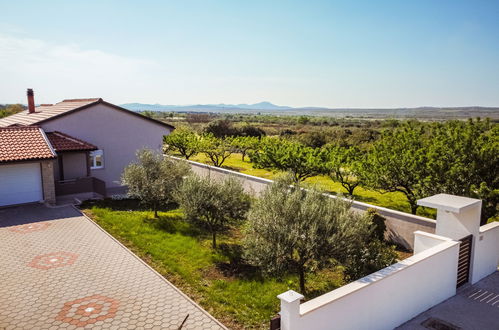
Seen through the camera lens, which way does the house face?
facing the viewer

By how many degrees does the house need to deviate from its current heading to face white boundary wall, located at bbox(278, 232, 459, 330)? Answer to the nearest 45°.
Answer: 0° — it already faces it

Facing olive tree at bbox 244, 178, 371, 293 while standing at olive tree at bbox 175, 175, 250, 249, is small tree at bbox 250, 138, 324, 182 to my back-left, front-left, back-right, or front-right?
back-left

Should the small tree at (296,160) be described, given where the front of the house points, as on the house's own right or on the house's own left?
on the house's own left

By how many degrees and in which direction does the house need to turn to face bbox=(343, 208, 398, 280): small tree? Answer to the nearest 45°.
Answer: approximately 45° to its left

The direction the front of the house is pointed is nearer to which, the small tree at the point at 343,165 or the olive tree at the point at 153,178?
the olive tree

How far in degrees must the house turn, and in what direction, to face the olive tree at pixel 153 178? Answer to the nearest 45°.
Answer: approximately 45° to its left

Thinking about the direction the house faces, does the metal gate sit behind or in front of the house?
in front

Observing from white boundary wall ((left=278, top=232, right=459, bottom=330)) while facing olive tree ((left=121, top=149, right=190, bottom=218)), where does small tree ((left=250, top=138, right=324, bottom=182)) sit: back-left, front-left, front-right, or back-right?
front-right

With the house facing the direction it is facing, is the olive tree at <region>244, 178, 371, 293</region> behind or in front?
in front

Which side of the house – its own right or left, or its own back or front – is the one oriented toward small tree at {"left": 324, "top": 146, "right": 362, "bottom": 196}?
left

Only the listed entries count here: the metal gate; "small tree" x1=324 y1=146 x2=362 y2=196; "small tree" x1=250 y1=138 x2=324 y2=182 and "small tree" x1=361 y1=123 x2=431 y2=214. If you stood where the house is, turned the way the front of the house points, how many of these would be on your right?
0

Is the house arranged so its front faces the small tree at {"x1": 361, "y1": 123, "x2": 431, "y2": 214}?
no
